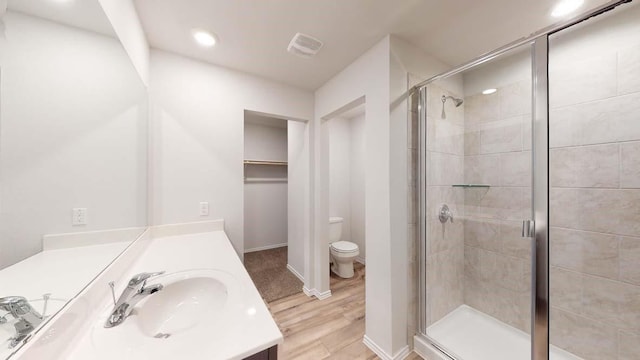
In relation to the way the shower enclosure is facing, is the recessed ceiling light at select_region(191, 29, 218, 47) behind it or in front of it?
in front

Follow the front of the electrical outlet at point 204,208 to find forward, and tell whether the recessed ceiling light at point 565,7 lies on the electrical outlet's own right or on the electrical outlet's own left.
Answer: on the electrical outlet's own left

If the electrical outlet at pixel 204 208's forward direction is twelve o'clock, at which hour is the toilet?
The toilet is roughly at 9 o'clock from the electrical outlet.

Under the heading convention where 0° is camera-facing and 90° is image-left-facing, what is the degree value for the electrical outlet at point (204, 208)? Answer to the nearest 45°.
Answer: approximately 0°

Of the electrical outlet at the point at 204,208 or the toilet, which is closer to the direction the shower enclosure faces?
the electrical outlet

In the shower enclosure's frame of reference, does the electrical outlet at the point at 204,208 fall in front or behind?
in front

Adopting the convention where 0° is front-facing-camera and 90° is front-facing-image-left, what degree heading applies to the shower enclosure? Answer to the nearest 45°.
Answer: approximately 45°

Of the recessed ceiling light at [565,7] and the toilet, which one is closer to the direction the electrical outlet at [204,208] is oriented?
the recessed ceiling light

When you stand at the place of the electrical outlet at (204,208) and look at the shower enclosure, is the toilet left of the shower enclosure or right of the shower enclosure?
left
